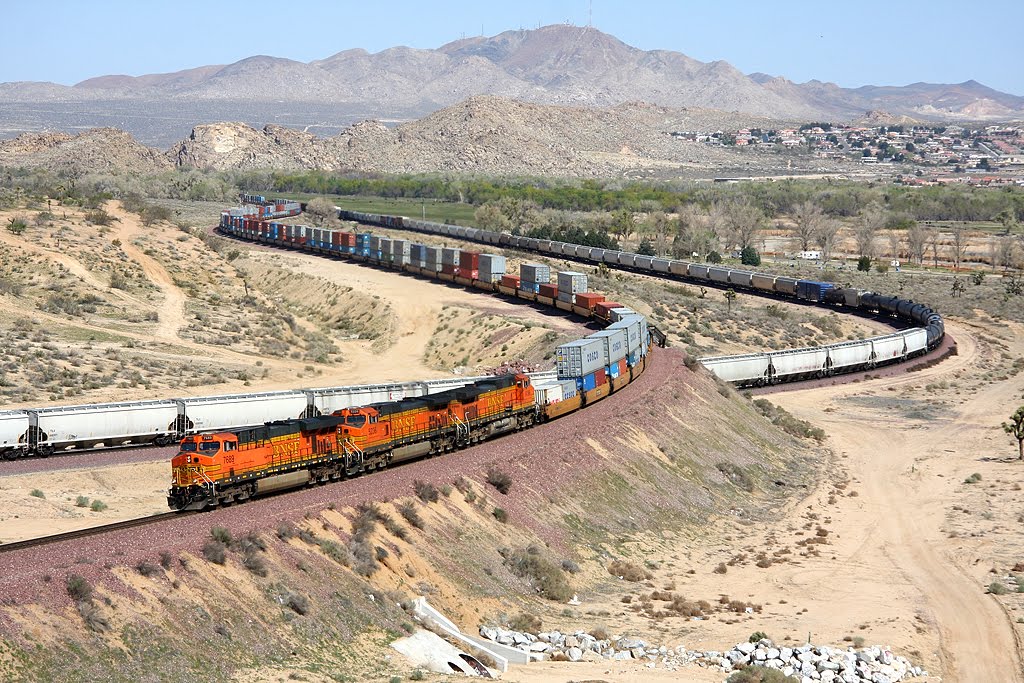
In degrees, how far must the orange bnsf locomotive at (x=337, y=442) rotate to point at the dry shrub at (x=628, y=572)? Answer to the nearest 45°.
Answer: approximately 135° to its left

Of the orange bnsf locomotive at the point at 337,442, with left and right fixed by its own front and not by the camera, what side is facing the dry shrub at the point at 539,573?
left

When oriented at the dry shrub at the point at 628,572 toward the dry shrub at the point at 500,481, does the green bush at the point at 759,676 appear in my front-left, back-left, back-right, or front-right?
back-left

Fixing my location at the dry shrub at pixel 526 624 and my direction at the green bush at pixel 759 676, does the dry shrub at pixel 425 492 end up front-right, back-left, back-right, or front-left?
back-left

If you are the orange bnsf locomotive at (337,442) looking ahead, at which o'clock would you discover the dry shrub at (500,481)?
The dry shrub is roughly at 7 o'clock from the orange bnsf locomotive.

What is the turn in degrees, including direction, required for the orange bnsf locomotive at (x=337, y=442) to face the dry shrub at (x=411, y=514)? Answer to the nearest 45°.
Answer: approximately 90° to its left

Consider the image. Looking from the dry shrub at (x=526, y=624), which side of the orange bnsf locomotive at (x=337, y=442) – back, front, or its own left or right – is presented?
left

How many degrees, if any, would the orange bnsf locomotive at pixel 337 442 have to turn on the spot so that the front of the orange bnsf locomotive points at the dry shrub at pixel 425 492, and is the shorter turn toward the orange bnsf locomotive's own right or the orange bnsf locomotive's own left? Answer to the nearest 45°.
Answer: approximately 90° to the orange bnsf locomotive's own left

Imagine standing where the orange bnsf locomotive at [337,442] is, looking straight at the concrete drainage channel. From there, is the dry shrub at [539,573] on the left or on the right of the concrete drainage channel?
left

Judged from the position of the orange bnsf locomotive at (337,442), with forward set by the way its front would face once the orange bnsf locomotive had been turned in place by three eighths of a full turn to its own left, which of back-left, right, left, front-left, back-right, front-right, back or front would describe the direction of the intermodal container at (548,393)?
front-left

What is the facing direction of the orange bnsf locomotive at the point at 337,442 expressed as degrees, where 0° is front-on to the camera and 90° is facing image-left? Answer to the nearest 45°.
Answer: approximately 45°
